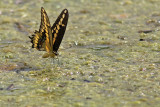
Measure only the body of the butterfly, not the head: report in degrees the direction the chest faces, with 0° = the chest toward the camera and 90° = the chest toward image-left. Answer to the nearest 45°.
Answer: approximately 315°
